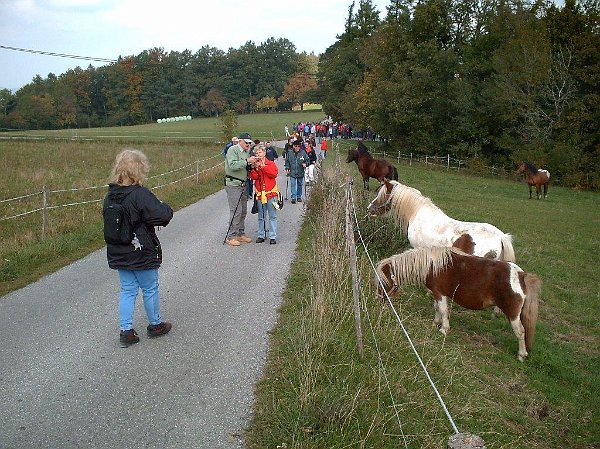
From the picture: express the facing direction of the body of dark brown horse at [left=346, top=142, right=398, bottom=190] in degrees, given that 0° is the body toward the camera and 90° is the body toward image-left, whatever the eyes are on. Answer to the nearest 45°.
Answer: approximately 90°

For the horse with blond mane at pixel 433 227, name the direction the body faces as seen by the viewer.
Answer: to the viewer's left

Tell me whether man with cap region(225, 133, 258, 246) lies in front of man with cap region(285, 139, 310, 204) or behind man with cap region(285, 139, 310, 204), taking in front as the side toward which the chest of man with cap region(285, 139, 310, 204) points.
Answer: in front

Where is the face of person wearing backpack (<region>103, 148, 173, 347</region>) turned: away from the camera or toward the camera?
away from the camera

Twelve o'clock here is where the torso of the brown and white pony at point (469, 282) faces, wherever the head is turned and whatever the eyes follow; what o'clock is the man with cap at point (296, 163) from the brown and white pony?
The man with cap is roughly at 2 o'clock from the brown and white pony.

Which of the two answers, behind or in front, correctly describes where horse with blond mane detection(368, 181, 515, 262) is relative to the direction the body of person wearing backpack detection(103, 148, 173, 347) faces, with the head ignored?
in front

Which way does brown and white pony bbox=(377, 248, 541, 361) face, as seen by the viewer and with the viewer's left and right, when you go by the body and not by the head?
facing to the left of the viewer

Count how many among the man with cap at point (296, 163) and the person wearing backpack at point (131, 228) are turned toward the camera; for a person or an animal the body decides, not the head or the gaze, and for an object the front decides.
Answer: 1

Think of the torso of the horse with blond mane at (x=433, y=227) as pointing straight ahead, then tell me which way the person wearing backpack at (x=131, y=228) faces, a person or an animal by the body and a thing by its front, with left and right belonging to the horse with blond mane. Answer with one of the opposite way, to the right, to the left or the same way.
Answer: to the right

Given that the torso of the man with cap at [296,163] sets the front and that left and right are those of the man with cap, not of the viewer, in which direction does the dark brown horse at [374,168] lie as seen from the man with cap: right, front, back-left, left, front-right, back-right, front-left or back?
back-left

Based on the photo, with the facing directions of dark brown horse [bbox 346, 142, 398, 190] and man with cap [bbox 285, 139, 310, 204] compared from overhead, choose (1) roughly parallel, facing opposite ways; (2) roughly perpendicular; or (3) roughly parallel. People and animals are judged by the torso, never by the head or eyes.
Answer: roughly perpendicular

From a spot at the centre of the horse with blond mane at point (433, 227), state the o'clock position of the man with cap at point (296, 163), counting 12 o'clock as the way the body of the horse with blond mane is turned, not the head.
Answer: The man with cap is roughly at 2 o'clock from the horse with blond mane.
